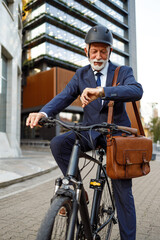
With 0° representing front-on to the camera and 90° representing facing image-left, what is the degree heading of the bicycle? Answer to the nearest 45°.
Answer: approximately 45°

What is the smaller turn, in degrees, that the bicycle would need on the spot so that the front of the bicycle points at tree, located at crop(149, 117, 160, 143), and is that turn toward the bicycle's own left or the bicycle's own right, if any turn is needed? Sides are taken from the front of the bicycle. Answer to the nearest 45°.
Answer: approximately 135° to the bicycle's own right

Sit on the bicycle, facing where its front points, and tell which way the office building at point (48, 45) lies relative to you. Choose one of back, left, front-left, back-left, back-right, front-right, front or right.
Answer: back-right
